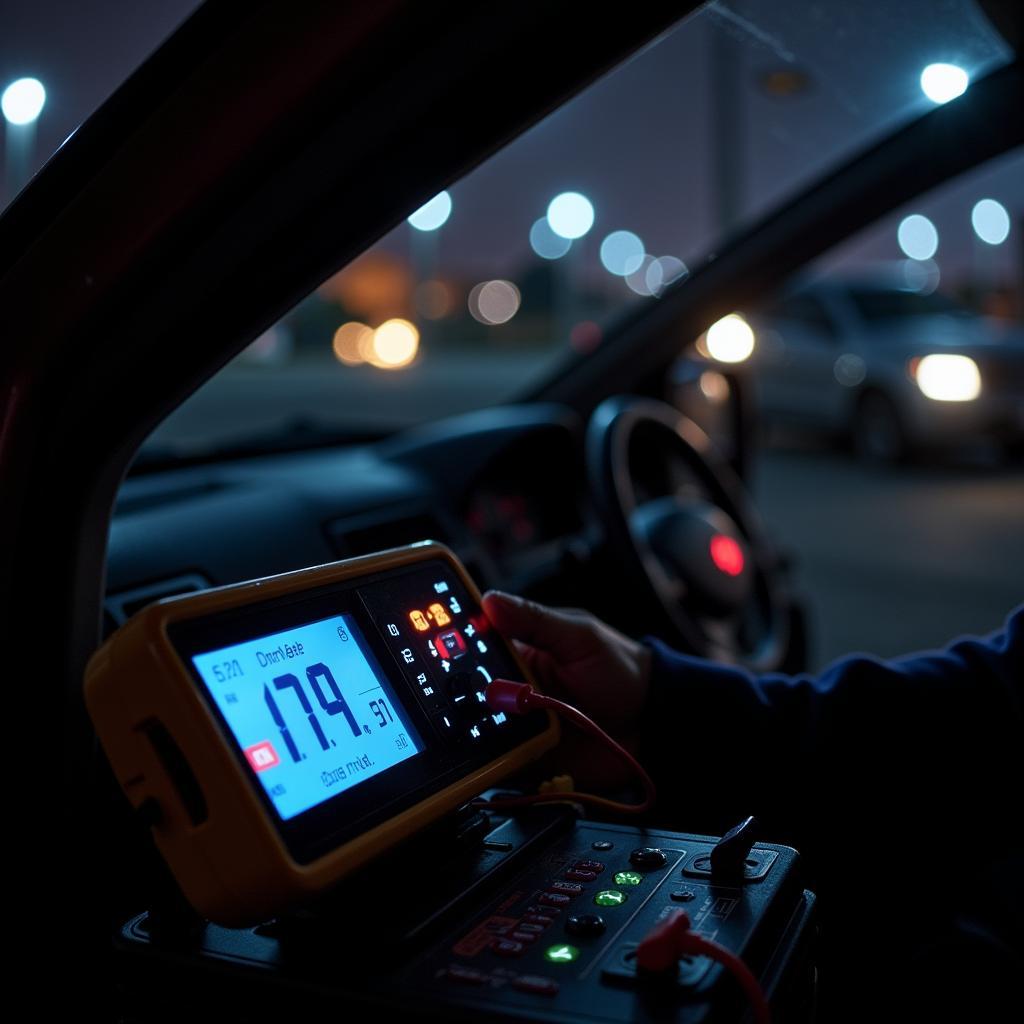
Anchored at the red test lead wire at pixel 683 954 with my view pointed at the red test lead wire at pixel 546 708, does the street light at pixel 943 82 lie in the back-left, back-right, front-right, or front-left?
front-right

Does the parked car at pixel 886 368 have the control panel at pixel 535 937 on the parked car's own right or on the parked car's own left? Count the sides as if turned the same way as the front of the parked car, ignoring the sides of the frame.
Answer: on the parked car's own right

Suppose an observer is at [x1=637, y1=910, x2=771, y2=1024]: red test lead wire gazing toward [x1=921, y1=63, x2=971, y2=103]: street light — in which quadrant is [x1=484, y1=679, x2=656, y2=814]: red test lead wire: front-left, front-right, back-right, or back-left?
front-left

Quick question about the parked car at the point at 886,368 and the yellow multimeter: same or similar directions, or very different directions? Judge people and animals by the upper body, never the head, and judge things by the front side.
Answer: same or similar directions

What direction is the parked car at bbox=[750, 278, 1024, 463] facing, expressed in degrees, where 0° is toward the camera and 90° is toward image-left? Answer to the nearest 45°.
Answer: approximately 315°

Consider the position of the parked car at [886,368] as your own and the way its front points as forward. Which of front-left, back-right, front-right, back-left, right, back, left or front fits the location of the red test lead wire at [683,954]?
front-right

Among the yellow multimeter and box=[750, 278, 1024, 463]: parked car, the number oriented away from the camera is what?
0

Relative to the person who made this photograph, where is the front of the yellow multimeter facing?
facing the viewer and to the right of the viewer

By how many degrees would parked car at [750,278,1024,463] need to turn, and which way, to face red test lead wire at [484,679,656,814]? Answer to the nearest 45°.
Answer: approximately 45° to its right

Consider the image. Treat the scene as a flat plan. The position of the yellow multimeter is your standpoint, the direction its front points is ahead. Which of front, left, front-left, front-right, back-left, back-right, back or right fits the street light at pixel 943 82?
left
